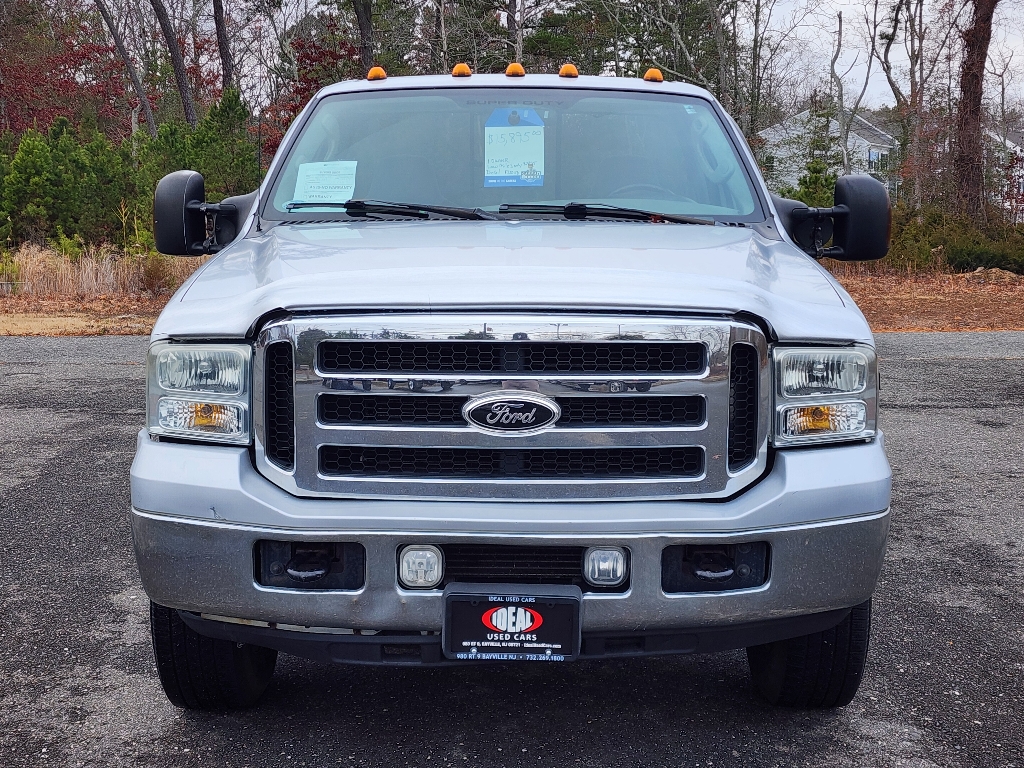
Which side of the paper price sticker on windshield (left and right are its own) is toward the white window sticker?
right

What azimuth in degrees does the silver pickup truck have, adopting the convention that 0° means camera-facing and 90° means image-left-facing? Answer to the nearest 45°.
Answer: approximately 0°

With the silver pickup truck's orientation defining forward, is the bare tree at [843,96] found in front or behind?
behind

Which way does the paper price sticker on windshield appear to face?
toward the camera

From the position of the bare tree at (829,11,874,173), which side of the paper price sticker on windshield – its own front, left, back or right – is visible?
back

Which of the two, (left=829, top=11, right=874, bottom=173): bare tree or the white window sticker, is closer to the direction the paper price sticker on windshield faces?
the white window sticker
